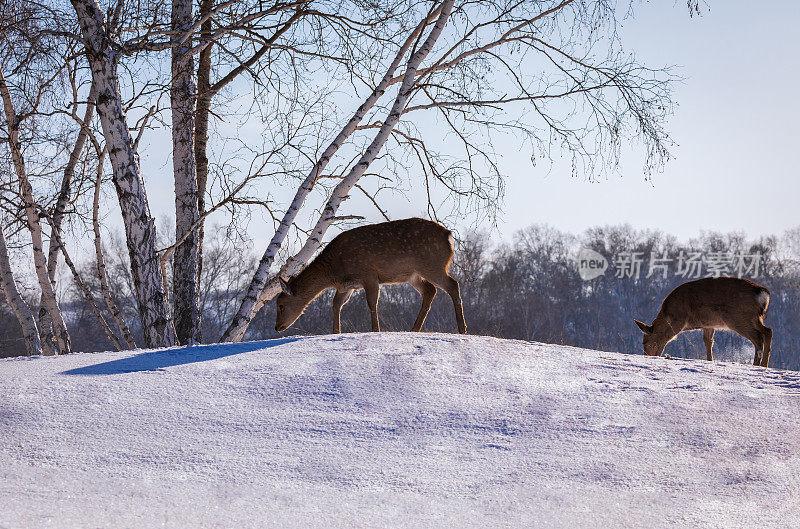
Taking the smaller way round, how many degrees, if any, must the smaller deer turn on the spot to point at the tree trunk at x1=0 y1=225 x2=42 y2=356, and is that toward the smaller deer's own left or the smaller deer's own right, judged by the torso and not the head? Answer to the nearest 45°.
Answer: approximately 45° to the smaller deer's own left

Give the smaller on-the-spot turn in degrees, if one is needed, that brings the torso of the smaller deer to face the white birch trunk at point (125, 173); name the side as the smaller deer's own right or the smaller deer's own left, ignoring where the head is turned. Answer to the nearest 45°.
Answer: approximately 45° to the smaller deer's own left

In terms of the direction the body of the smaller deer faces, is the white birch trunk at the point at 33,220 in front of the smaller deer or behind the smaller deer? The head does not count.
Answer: in front

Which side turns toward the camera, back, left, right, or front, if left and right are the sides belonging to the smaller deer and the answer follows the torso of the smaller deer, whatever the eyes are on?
left

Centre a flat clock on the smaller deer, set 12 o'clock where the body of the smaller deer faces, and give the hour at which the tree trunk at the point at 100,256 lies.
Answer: The tree trunk is roughly at 11 o'clock from the smaller deer.

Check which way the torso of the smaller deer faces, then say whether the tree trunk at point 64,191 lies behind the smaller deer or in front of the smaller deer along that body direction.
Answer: in front
